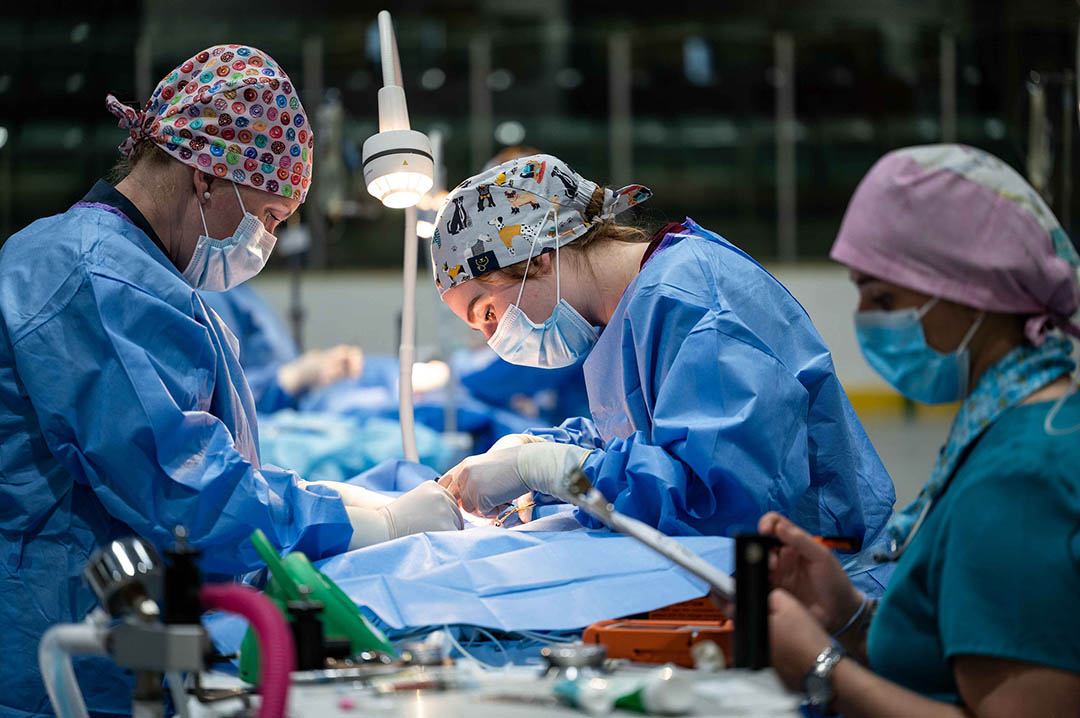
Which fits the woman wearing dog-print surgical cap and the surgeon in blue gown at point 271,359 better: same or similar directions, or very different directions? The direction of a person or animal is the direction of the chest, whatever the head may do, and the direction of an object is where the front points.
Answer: very different directions

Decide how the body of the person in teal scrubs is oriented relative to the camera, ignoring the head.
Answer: to the viewer's left

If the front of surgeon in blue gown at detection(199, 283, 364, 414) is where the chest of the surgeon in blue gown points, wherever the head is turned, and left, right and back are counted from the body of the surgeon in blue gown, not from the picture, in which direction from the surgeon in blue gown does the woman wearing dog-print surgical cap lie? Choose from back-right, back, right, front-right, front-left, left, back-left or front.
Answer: right

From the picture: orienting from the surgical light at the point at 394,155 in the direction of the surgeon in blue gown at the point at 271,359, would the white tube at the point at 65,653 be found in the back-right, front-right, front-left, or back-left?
back-left

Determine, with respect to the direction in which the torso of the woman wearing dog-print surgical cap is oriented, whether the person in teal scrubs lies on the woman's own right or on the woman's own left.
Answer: on the woman's own left

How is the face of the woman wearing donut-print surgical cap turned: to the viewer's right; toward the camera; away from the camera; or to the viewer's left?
to the viewer's right

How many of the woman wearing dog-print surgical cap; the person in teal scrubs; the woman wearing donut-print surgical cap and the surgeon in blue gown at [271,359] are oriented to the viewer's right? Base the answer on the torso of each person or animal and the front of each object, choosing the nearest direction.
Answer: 2

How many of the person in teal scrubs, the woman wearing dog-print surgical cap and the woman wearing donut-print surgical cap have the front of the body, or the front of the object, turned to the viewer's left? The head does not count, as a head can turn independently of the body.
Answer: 2

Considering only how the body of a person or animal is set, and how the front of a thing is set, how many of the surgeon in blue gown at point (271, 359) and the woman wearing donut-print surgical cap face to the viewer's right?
2

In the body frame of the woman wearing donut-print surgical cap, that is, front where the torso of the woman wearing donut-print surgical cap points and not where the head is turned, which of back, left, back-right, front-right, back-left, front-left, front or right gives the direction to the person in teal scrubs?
front-right

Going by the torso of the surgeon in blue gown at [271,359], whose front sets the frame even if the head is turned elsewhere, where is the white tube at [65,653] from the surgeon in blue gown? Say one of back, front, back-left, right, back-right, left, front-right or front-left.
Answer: right

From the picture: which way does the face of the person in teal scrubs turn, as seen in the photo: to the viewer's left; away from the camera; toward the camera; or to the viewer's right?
to the viewer's left

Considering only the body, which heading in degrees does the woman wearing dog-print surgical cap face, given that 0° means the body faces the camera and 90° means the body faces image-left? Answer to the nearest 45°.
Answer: approximately 90°

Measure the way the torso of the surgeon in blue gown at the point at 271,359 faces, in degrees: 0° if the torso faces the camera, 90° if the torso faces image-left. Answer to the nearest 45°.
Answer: approximately 270°
